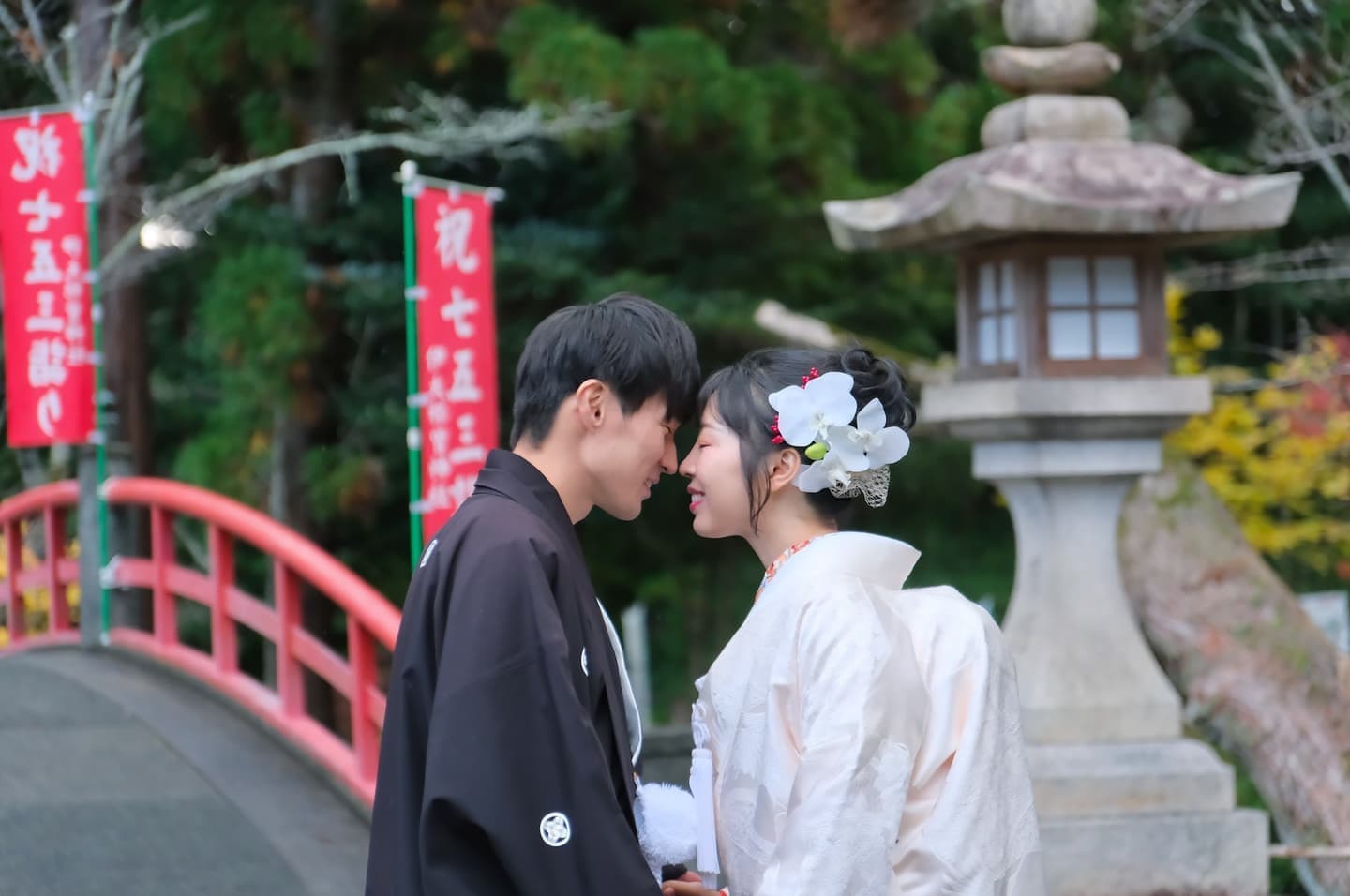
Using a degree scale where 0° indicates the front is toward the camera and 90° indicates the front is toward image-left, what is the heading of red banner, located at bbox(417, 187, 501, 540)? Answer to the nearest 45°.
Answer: approximately 0°

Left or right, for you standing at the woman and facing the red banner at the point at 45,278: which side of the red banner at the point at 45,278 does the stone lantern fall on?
right

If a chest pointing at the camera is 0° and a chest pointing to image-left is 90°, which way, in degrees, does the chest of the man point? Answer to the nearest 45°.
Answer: approximately 270°

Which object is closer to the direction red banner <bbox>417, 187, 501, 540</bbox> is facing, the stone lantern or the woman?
the woman

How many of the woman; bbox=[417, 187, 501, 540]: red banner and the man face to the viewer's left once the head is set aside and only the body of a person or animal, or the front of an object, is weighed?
1

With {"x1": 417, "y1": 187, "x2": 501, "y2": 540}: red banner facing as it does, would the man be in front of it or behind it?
in front

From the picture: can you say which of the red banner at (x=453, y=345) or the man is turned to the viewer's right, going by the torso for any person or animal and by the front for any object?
the man

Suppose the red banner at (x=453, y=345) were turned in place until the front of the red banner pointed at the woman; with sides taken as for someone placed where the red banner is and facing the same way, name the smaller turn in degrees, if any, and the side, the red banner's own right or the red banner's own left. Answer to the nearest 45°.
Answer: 0° — it already faces them

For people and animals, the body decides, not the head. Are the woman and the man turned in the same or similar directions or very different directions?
very different directions

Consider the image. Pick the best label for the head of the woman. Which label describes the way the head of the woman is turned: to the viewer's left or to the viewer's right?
to the viewer's left

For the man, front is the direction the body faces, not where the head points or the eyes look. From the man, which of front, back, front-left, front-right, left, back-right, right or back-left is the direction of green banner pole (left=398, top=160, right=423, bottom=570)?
left

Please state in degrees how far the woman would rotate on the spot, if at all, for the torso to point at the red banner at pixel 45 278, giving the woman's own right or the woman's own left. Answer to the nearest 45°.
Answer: approximately 45° to the woman's own right

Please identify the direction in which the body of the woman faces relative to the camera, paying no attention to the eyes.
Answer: to the viewer's left

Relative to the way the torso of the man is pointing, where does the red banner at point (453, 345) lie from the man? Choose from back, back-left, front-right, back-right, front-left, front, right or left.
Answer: left

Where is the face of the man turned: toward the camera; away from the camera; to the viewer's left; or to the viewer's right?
to the viewer's right
